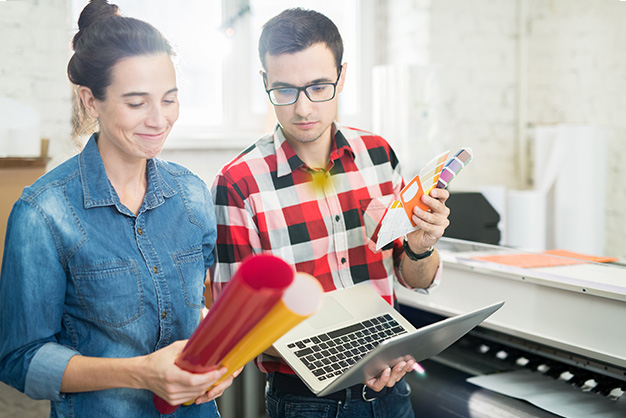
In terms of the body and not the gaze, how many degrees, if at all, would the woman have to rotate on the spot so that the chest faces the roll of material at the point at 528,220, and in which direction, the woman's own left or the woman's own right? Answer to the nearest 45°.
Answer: approximately 90° to the woman's own left

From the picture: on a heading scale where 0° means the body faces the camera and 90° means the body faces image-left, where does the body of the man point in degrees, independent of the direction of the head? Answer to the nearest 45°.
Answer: approximately 0°

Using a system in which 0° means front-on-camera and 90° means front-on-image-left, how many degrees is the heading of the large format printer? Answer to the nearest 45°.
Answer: approximately 45°

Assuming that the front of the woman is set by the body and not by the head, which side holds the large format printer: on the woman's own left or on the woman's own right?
on the woman's own left

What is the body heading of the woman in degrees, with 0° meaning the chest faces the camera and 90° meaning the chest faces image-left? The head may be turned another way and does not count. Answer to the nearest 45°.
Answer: approximately 315°

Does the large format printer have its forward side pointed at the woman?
yes
